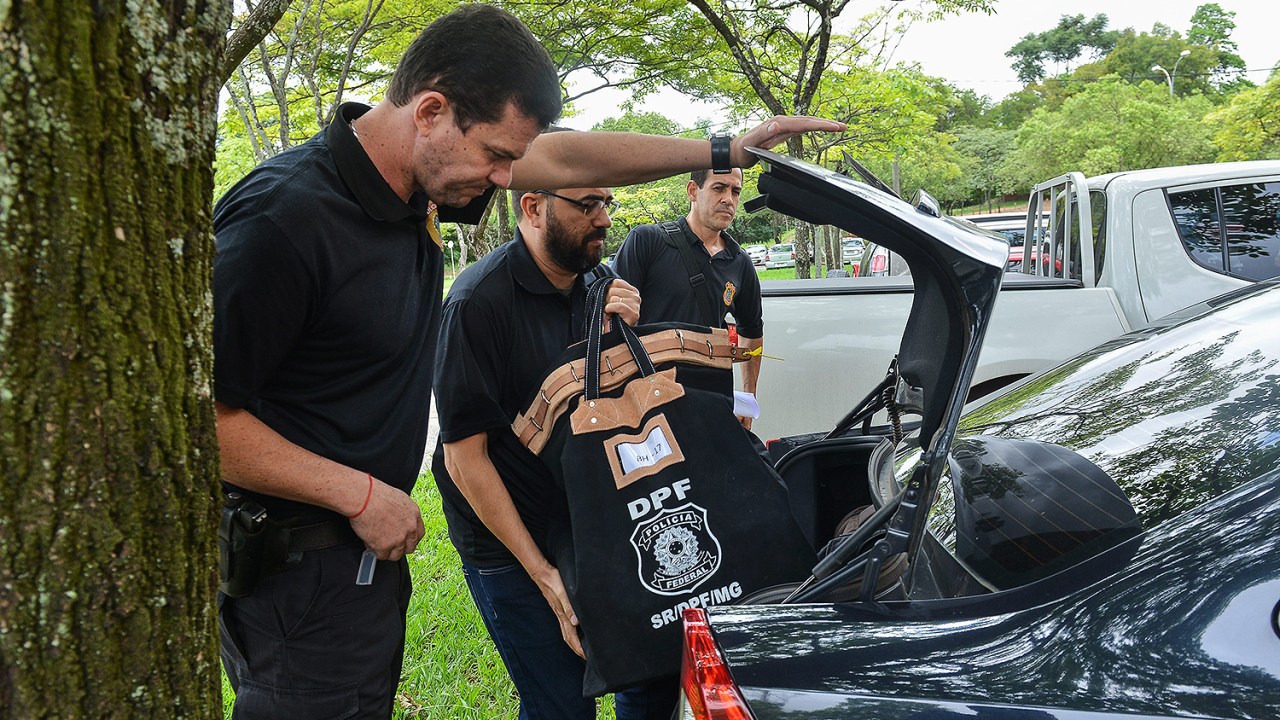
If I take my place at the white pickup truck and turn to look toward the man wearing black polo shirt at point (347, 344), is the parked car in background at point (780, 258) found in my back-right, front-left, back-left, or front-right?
back-right

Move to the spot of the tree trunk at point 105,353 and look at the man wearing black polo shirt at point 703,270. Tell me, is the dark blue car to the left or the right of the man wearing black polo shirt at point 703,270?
right

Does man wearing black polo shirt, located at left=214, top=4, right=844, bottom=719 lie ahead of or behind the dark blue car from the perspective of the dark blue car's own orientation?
behind

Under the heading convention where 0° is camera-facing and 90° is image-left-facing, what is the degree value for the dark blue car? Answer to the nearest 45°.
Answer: approximately 270°

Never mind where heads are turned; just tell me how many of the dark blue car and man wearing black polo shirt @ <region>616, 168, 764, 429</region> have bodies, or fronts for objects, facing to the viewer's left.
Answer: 0

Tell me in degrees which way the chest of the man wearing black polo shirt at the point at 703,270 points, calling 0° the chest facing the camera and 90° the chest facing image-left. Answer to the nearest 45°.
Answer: approximately 315°

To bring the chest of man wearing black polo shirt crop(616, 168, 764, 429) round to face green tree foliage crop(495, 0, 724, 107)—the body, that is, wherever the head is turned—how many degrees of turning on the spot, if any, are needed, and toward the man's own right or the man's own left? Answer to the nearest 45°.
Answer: approximately 135° to the man's own left

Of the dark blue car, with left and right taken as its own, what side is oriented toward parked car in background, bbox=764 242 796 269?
left

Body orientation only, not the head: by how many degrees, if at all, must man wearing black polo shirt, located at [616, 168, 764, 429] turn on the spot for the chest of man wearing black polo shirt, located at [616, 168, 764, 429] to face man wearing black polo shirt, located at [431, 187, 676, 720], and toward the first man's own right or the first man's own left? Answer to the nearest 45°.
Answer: approximately 45° to the first man's own right

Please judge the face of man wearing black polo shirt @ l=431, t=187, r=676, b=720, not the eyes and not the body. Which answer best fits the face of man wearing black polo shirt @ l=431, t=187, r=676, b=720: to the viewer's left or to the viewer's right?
to the viewer's right
